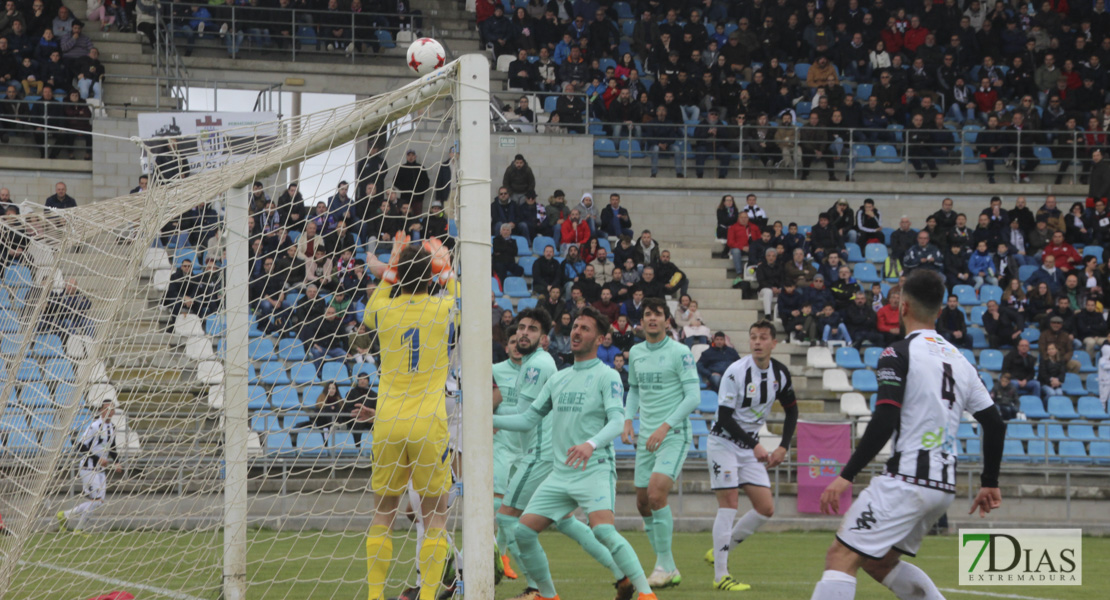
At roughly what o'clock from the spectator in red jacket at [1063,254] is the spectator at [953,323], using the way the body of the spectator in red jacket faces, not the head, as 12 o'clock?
The spectator is roughly at 1 o'clock from the spectator in red jacket.

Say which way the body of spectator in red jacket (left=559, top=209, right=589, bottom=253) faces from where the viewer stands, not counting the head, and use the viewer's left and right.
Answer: facing the viewer

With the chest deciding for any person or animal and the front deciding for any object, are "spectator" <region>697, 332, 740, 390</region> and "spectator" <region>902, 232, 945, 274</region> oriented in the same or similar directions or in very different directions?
same or similar directions

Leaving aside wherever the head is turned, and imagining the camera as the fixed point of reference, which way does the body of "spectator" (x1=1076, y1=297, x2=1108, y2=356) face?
toward the camera

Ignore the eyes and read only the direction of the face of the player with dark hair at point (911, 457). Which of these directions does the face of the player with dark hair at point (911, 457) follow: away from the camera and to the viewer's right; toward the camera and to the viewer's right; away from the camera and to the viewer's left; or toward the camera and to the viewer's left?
away from the camera and to the viewer's left

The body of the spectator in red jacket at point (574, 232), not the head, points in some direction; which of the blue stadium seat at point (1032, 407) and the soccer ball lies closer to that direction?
the soccer ball

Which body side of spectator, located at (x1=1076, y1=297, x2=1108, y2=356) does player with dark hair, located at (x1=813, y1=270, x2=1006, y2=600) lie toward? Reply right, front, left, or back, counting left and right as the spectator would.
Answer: front

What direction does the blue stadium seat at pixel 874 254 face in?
toward the camera

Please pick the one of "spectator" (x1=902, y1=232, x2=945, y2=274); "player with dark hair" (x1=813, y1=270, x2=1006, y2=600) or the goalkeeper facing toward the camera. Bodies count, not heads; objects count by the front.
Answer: the spectator

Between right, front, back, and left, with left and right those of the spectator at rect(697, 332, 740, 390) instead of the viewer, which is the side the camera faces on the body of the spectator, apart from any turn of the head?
front

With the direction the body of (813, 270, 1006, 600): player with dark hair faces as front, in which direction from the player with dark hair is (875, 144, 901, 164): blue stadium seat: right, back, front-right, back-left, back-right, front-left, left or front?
front-right

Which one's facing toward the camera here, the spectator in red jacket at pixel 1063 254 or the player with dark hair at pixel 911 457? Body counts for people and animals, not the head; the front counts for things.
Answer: the spectator in red jacket

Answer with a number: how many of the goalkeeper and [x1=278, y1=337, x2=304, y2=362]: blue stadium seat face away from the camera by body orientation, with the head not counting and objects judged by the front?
1

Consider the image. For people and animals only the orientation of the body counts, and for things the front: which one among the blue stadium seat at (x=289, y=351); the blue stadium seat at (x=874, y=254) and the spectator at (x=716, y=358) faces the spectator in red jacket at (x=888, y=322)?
the blue stadium seat at (x=874, y=254)

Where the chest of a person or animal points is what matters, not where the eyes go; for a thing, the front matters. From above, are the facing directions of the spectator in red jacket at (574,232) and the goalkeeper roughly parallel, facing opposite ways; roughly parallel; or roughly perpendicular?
roughly parallel, facing opposite ways

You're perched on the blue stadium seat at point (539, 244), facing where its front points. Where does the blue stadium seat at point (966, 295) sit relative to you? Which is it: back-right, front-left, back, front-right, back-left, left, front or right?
left

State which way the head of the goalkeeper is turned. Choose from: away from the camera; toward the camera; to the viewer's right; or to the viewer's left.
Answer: away from the camera

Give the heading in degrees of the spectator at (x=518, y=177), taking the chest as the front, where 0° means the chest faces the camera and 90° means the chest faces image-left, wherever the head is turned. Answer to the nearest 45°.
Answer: approximately 0°

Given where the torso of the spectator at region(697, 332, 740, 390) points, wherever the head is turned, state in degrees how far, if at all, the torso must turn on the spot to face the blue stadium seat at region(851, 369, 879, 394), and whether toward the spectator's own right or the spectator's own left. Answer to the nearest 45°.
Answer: approximately 135° to the spectator's own left

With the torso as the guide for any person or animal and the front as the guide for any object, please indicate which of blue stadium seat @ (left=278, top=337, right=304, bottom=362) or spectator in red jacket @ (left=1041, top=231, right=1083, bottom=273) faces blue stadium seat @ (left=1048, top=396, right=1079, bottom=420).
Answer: the spectator in red jacket
